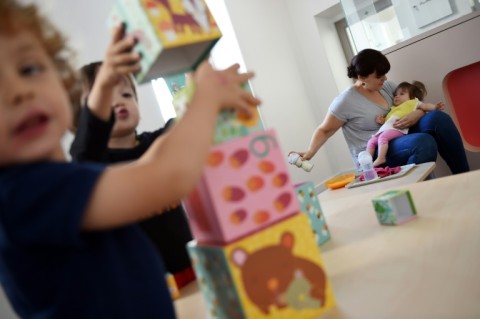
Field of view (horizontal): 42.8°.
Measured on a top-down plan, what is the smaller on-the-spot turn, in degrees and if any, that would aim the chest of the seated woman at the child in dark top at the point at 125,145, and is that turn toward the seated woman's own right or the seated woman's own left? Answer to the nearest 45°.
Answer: approximately 45° to the seated woman's own right

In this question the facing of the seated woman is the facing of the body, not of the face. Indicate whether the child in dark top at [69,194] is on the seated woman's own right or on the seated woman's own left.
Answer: on the seated woman's own right

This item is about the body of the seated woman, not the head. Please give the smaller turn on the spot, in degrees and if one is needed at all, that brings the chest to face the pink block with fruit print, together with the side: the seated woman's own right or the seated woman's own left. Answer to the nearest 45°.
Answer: approximately 45° to the seated woman's own right

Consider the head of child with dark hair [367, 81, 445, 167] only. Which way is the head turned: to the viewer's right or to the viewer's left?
to the viewer's left
